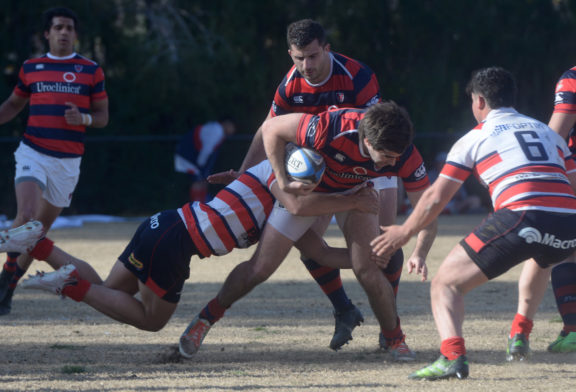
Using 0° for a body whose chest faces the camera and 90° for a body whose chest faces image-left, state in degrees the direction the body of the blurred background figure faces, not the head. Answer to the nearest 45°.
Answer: approximately 270°
